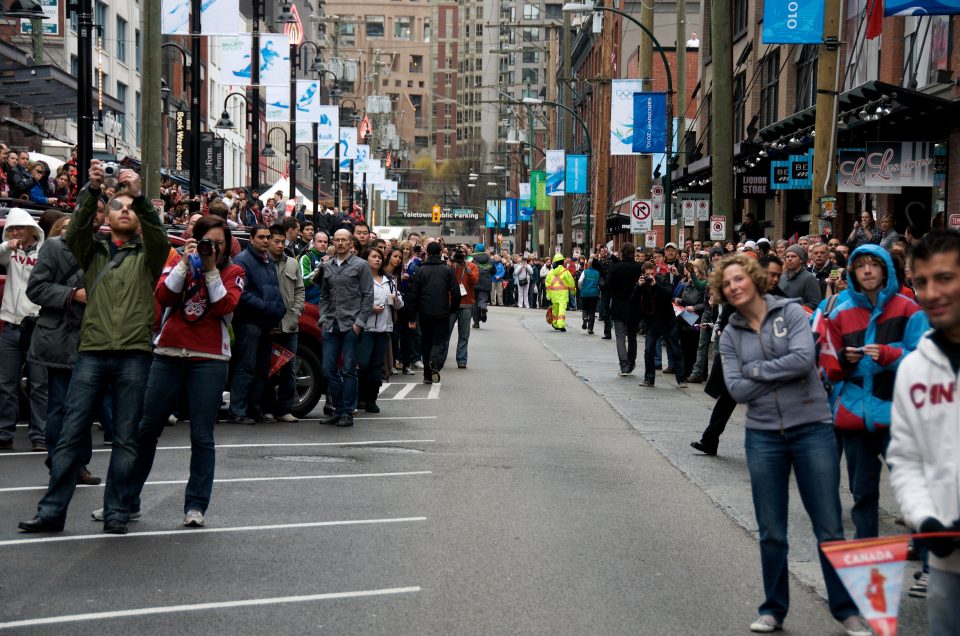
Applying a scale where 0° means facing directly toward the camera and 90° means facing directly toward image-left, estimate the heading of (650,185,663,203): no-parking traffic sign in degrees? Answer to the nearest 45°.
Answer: approximately 0°

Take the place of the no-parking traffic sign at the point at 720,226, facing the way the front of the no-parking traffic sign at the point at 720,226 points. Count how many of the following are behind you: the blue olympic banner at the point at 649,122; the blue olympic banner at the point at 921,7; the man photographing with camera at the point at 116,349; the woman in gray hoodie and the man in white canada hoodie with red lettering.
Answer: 1

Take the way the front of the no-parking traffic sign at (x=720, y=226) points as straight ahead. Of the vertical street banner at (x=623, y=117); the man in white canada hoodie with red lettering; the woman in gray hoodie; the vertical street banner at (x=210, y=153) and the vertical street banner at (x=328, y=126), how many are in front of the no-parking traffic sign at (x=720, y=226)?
2

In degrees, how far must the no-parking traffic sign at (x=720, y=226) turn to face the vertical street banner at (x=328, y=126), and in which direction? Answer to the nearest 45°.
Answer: approximately 135° to its right

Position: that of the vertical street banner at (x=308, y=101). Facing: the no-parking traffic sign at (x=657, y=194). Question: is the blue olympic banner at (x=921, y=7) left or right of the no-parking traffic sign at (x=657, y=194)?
right

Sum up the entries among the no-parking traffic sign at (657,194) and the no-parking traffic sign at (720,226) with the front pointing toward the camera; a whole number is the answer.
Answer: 2

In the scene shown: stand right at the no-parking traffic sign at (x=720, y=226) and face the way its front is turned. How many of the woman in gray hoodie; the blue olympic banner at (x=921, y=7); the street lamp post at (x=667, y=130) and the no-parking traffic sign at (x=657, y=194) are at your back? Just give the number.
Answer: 2

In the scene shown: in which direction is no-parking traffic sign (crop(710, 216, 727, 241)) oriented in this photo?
toward the camera

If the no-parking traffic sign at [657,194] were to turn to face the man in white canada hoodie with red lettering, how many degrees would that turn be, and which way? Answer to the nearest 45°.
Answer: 0° — it already faces them

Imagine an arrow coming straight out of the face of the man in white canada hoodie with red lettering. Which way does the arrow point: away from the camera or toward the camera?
toward the camera

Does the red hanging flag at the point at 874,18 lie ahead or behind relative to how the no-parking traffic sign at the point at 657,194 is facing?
ahead

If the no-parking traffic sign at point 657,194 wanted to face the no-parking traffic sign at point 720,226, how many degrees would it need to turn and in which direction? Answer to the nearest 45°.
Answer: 0° — it already faces it

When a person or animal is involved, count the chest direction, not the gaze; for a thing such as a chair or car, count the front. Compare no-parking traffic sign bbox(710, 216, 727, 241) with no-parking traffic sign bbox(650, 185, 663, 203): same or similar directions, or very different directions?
same or similar directions
